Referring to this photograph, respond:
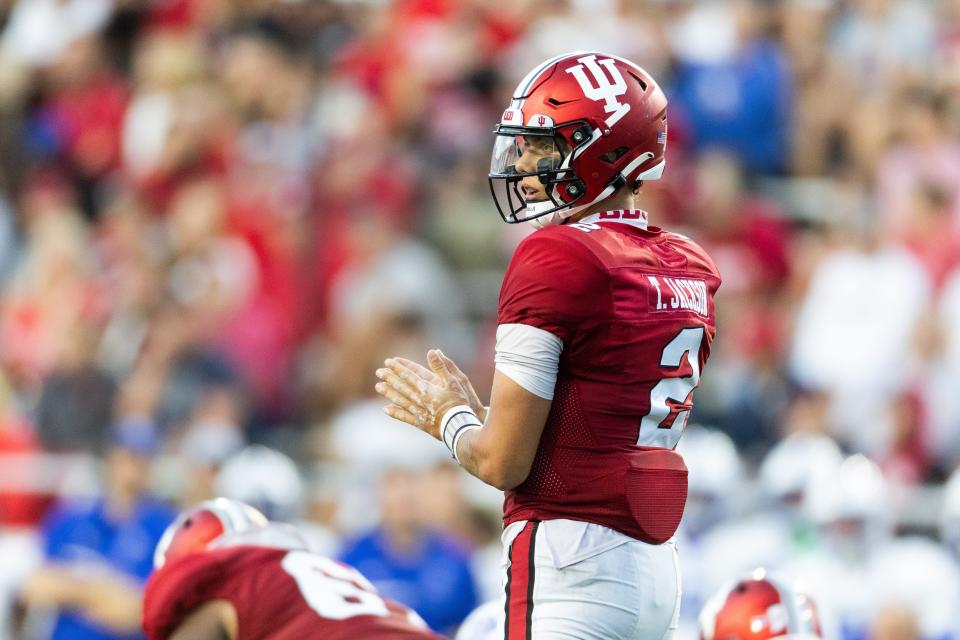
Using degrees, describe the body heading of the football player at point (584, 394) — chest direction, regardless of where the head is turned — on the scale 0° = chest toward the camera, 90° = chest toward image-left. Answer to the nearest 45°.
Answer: approximately 135°

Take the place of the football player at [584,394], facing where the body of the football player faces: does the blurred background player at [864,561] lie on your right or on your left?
on your right

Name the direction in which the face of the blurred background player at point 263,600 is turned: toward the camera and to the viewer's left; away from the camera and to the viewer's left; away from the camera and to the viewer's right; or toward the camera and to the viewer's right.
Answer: away from the camera and to the viewer's left
